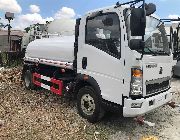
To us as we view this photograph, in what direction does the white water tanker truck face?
facing the viewer and to the right of the viewer
